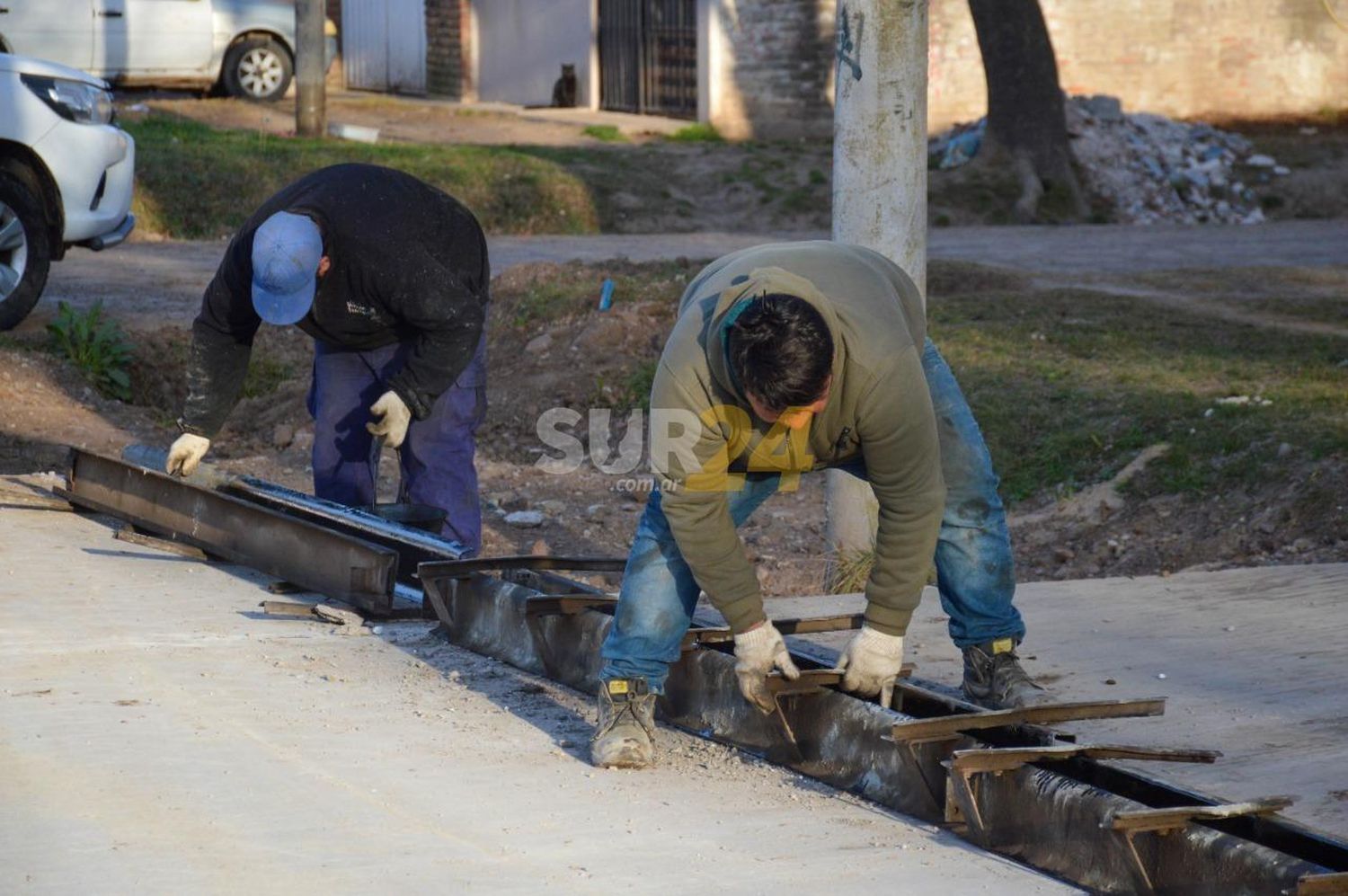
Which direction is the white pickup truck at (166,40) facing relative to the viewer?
to the viewer's right

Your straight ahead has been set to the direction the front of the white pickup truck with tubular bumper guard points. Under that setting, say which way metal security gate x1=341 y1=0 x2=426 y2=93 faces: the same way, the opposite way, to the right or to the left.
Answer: to the right

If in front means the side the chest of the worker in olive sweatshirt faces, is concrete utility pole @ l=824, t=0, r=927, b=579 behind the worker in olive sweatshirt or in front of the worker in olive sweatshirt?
behind

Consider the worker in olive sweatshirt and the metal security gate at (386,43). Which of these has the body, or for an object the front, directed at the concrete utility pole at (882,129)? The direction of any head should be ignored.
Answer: the metal security gate

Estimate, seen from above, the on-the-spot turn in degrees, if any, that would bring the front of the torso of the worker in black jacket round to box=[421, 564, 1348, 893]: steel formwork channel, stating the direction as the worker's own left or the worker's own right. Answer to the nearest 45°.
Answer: approximately 90° to the worker's own left

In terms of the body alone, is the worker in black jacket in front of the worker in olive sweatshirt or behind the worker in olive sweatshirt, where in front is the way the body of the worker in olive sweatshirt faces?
behind

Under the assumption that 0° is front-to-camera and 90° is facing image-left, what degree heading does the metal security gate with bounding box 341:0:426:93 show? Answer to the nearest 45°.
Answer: approximately 0°

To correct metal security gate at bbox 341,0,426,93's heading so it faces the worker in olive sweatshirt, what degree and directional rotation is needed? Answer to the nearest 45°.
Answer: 0° — it already faces them
